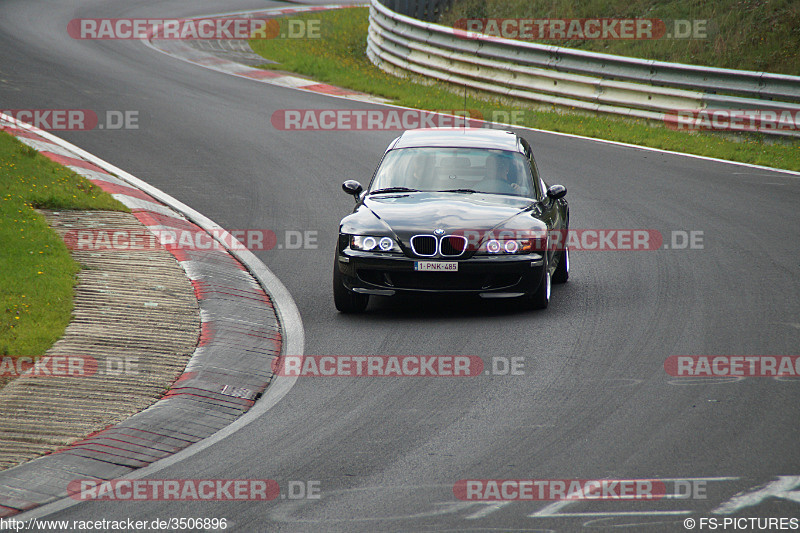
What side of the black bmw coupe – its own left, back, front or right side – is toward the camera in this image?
front

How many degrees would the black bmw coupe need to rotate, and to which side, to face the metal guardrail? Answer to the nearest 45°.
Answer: approximately 180°
